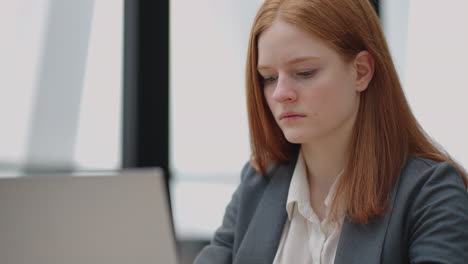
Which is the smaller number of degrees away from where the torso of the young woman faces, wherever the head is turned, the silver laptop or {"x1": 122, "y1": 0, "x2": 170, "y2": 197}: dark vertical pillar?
the silver laptop

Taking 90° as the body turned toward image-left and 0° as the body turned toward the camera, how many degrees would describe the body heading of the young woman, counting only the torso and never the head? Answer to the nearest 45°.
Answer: approximately 45°

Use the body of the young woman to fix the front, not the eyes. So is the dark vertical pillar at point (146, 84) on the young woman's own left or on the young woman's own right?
on the young woman's own right

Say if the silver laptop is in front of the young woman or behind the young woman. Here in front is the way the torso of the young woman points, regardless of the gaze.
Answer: in front
